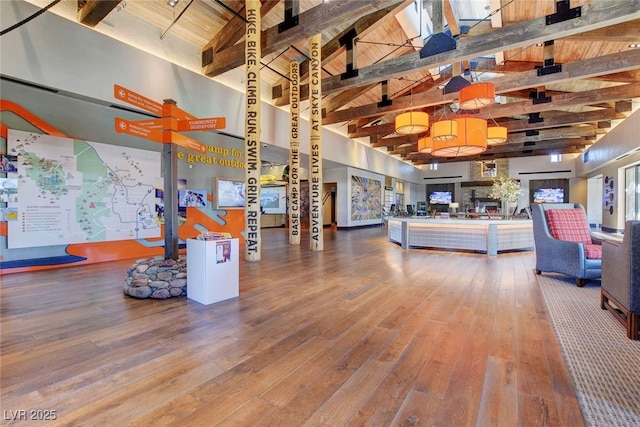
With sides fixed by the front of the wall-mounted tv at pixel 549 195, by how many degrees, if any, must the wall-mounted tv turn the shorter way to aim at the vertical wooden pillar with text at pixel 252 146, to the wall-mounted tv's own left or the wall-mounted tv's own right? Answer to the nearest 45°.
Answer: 0° — it already faces it

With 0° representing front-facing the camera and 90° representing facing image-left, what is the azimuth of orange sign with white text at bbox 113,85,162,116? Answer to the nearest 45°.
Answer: approximately 315°

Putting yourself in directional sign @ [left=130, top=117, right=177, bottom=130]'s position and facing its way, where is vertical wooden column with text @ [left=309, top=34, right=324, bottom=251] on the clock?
The vertical wooden column with text is roughly at 8 o'clock from the directional sign.

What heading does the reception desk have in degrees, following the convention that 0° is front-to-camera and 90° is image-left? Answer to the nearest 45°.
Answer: approximately 0°

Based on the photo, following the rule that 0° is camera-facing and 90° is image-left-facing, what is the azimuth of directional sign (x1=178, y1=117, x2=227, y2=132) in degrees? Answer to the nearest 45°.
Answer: approximately 0°

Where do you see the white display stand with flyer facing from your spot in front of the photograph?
facing the viewer and to the right of the viewer

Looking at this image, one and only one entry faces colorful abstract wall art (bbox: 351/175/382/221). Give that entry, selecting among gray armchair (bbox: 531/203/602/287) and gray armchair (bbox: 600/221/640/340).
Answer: gray armchair (bbox: 600/221/640/340)

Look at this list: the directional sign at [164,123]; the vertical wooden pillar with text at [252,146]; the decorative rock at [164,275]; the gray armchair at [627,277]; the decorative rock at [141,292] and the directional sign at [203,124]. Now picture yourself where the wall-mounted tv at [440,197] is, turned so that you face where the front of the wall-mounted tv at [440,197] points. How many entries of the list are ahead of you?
6

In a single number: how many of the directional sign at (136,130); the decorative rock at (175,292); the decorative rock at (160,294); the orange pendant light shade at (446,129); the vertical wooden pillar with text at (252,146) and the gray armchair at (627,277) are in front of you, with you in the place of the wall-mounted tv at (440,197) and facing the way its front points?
6

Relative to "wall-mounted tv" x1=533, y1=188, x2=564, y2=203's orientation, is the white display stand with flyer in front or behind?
in front

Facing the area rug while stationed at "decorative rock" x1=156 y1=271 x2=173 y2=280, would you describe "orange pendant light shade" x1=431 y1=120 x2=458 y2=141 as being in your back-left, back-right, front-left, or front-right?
front-left
